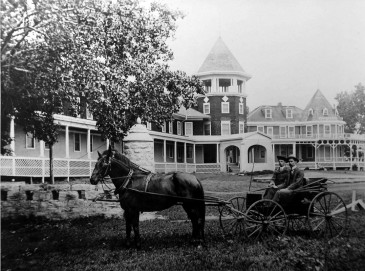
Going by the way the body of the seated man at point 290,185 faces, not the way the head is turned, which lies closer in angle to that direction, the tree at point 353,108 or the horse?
the horse

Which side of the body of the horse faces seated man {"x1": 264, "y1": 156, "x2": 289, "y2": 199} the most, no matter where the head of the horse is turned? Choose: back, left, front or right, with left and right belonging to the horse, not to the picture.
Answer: back

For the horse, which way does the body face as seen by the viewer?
to the viewer's left

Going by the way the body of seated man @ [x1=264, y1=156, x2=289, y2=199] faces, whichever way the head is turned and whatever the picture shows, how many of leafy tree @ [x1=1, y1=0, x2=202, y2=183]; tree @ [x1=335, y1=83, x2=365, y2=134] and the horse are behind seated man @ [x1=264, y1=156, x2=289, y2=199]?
1

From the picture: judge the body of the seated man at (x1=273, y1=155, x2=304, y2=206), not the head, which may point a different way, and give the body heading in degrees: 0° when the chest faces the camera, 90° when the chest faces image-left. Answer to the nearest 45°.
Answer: approximately 45°
